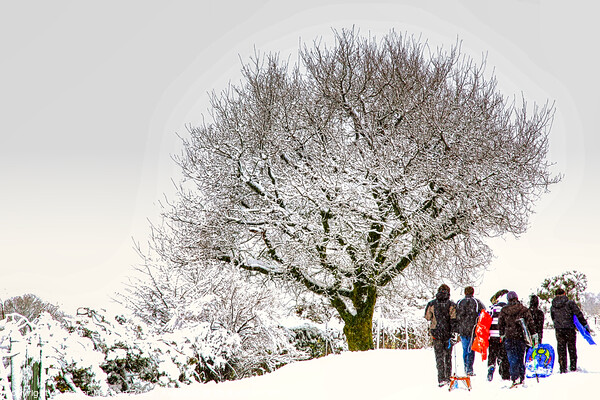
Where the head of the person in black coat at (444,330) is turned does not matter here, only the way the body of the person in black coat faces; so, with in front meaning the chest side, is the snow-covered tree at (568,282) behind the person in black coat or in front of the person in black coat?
in front

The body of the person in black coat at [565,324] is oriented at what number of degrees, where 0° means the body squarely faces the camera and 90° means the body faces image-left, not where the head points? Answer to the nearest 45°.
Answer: approximately 180°

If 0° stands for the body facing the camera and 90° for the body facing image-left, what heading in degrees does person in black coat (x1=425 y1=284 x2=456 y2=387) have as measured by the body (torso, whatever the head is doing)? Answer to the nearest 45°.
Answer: approximately 180°

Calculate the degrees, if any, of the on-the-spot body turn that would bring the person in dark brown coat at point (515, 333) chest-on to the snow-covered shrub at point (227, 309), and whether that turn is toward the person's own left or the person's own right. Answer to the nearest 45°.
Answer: approximately 45° to the person's own left

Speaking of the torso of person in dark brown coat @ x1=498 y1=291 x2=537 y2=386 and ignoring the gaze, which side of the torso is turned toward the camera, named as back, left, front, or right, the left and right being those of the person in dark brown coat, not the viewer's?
back

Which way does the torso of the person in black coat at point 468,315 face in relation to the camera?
away from the camera
